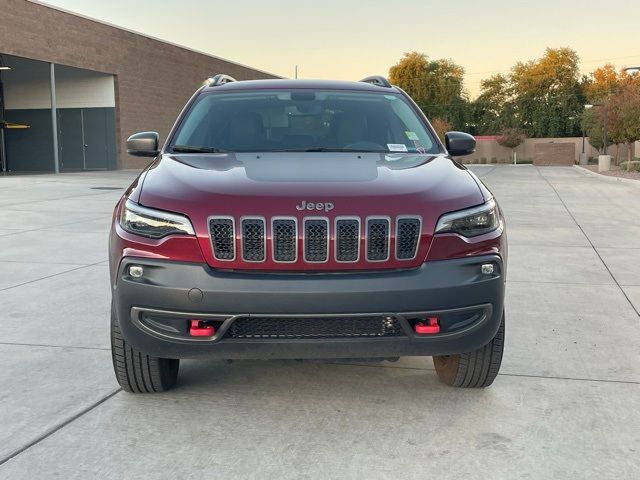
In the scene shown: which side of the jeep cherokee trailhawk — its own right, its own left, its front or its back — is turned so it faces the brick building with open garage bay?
back

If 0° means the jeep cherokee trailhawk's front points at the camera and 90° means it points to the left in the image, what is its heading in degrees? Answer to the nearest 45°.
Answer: approximately 0°

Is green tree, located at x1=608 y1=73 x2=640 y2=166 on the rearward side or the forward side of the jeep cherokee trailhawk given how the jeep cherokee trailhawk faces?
on the rearward side
